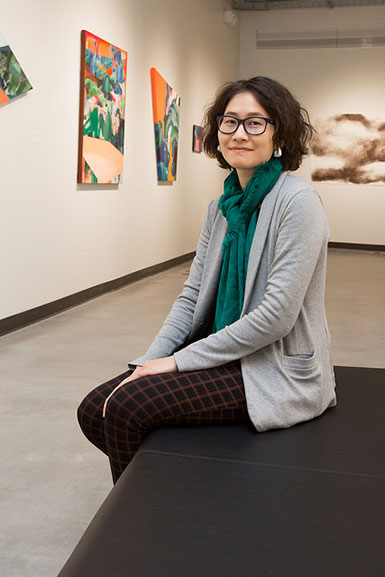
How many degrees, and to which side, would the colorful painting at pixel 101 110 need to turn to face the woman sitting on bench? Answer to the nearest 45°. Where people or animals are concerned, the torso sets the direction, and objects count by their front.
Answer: approximately 45° to its right

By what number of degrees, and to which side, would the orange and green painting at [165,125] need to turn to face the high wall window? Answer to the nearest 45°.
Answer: approximately 90° to its left

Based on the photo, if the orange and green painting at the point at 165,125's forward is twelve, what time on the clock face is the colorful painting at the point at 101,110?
The colorful painting is roughly at 2 o'clock from the orange and green painting.

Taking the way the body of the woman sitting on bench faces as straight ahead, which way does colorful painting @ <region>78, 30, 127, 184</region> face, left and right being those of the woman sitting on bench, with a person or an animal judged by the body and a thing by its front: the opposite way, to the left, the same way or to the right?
to the left

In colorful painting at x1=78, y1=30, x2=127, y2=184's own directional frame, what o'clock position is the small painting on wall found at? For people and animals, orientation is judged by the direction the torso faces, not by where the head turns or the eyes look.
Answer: The small painting on wall is roughly at 8 o'clock from the colorful painting.

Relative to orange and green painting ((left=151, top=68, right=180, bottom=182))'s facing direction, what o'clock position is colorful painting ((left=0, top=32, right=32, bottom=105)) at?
The colorful painting is roughly at 2 o'clock from the orange and green painting.

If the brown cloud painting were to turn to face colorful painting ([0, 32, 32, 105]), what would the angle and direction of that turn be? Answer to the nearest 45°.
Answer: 0° — it already faces it
